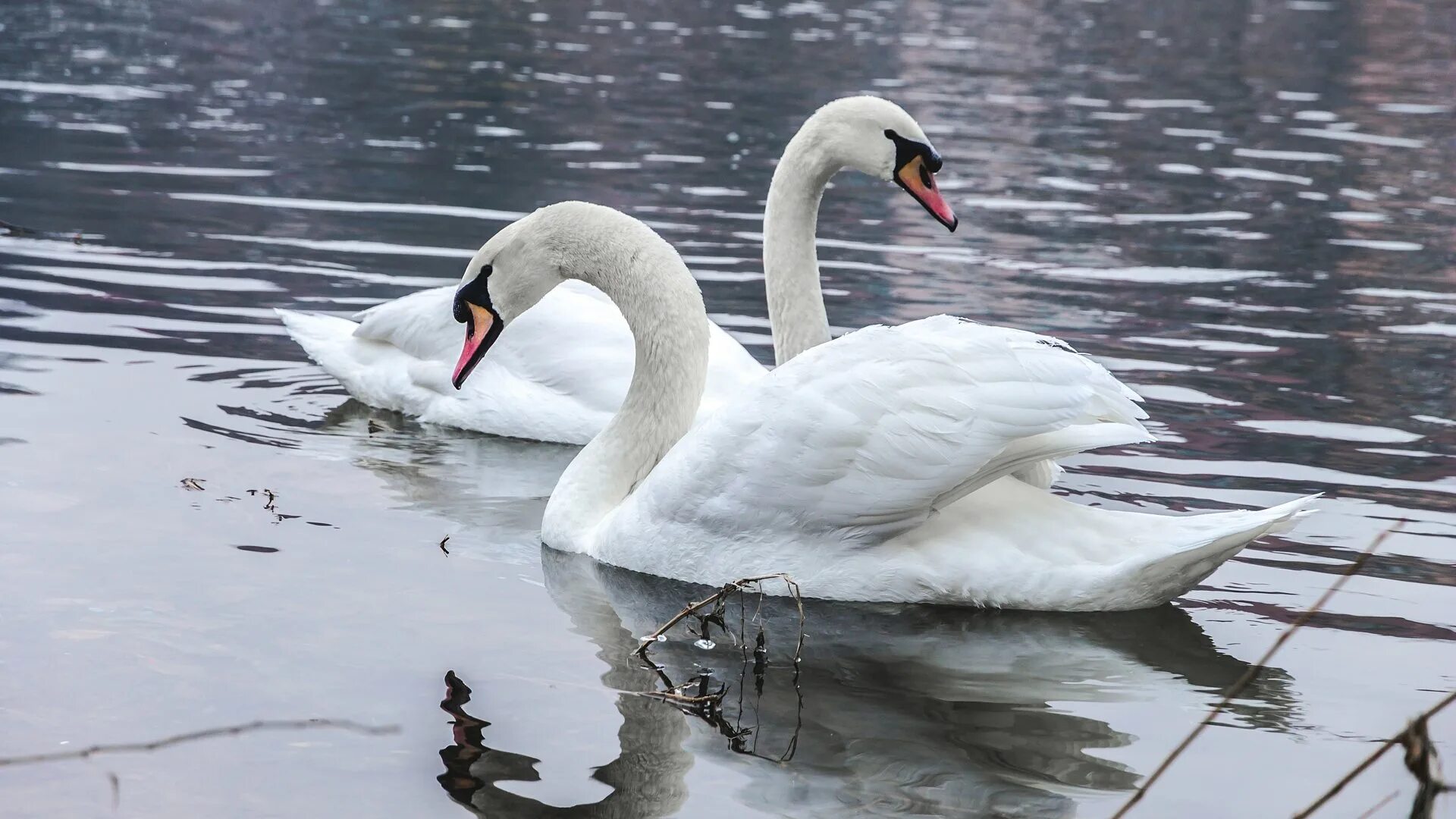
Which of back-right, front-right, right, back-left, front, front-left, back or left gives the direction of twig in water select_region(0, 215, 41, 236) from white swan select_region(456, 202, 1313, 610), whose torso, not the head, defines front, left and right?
front-right

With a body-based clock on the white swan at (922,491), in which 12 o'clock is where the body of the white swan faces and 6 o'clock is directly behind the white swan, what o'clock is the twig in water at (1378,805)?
The twig in water is roughly at 8 o'clock from the white swan.

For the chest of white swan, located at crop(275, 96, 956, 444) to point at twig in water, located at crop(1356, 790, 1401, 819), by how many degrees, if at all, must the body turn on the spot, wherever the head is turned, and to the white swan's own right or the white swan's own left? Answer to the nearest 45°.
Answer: approximately 90° to the white swan's own right

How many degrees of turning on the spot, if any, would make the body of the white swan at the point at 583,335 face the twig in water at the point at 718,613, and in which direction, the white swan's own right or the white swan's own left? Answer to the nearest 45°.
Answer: approximately 90° to the white swan's own right

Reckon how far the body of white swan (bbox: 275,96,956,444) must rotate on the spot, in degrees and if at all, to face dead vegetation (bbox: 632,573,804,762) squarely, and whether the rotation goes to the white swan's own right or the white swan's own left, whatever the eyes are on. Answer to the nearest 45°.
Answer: approximately 90° to the white swan's own right

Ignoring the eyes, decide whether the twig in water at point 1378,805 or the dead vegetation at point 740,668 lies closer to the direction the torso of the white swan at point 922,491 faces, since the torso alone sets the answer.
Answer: the dead vegetation

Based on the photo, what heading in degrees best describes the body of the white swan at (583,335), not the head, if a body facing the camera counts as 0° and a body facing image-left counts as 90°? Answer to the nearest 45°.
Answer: approximately 270°

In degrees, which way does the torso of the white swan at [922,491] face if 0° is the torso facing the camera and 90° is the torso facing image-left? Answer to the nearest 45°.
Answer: approximately 90°

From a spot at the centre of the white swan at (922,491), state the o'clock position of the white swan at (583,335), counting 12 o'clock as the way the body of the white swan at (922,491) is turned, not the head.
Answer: the white swan at (583,335) is roughly at 2 o'clock from the white swan at (922,491).

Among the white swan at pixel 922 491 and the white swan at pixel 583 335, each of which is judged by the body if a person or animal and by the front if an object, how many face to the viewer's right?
1

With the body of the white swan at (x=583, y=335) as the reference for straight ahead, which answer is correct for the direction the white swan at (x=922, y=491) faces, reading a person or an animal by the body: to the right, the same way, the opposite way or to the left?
the opposite way
